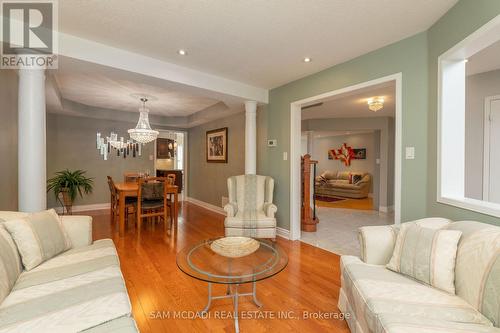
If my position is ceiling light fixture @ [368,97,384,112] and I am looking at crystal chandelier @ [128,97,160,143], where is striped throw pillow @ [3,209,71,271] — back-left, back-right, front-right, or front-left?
front-left

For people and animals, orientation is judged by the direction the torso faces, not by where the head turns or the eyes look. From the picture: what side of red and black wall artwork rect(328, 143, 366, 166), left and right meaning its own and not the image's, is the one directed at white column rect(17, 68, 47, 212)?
front

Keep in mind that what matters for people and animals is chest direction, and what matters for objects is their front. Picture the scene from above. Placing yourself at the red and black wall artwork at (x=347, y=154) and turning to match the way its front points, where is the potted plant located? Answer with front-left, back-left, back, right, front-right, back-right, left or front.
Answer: front-right

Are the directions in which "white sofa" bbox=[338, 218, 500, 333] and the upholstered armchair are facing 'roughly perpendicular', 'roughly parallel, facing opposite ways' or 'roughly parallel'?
roughly perpendicular

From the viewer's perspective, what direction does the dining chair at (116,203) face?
to the viewer's right

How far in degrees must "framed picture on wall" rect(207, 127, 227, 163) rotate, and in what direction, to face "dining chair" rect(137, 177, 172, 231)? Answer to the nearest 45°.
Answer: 0° — it already faces it

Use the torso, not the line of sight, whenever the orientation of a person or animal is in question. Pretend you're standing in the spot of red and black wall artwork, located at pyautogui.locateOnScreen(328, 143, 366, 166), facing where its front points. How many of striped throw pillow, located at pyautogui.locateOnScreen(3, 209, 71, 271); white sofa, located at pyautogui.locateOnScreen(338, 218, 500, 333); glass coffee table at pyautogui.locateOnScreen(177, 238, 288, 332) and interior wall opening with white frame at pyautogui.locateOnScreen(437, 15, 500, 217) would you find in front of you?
4

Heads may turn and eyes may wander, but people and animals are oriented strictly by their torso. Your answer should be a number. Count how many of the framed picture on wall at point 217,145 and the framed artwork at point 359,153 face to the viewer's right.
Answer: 0

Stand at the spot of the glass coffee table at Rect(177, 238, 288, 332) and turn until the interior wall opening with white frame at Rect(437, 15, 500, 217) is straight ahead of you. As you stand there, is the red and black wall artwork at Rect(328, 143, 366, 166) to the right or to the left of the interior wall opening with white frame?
left

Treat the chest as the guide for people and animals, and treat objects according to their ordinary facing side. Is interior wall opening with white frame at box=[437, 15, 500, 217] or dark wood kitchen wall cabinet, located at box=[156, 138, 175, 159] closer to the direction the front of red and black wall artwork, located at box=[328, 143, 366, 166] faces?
the interior wall opening with white frame

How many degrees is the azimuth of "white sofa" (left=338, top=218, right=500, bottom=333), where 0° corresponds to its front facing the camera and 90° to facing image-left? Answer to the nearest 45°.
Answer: approximately 45°

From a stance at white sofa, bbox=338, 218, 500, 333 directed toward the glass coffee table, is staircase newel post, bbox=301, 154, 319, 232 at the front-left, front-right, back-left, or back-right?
front-right

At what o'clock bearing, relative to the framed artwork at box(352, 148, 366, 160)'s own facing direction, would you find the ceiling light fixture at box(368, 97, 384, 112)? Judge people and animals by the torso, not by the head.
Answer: The ceiling light fixture is roughly at 12 o'clock from the framed artwork.

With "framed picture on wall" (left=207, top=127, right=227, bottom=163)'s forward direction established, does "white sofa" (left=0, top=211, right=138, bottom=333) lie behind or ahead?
ahead

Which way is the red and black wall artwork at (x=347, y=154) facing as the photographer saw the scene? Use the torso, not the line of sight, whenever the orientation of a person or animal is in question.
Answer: facing the viewer

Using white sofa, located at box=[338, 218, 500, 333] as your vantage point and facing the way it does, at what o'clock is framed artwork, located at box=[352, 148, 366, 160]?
The framed artwork is roughly at 4 o'clock from the white sofa.
